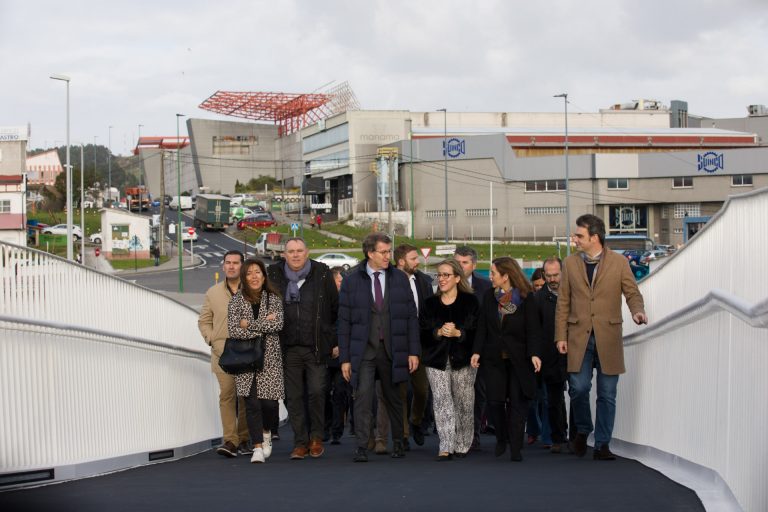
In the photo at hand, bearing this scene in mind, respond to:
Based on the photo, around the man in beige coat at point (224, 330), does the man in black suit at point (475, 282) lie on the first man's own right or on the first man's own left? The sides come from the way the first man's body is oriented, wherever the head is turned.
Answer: on the first man's own left

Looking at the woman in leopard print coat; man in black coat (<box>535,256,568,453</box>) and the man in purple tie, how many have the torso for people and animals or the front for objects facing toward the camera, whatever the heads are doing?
3

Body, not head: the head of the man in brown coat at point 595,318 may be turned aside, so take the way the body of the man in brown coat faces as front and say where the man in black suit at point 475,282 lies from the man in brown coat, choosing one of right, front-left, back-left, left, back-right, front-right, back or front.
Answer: back-right

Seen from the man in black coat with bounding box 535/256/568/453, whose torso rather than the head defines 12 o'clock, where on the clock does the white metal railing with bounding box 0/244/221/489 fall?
The white metal railing is roughly at 2 o'clock from the man in black coat.

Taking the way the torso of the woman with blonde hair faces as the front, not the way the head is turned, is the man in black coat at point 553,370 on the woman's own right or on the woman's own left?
on the woman's own left

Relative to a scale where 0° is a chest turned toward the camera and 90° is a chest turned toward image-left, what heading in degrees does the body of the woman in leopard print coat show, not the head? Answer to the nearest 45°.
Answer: approximately 0°
